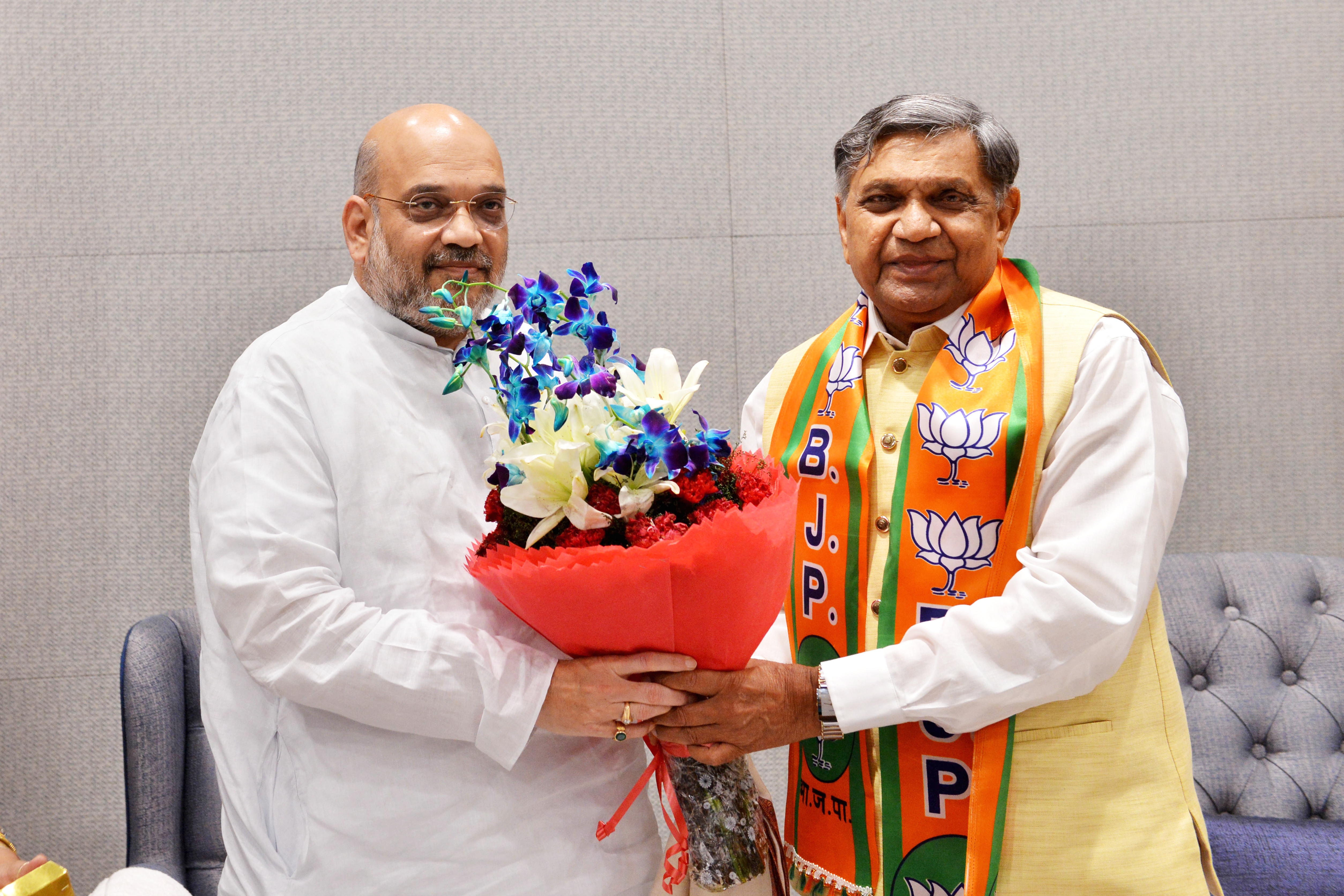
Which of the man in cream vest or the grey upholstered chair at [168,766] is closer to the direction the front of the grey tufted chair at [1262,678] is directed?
the man in cream vest

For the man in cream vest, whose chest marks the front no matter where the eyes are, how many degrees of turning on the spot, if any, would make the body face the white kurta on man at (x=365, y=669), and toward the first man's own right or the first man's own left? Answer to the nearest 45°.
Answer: approximately 45° to the first man's own right

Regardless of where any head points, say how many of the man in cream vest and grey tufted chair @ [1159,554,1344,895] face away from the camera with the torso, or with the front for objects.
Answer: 0

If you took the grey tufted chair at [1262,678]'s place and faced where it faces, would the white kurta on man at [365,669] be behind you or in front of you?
in front

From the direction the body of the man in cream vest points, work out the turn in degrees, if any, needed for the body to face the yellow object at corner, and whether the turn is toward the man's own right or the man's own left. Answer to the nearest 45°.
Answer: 0° — they already face it

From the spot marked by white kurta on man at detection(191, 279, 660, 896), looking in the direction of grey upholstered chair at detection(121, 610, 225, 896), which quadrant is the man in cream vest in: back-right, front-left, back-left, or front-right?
back-right

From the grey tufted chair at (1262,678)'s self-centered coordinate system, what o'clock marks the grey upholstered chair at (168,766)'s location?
the grey upholstered chair at (168,766) is roughly at 2 o'clock from the grey tufted chair at (1262,678).

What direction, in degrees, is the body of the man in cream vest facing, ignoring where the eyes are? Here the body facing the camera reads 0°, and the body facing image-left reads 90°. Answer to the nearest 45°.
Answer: approximately 45°
